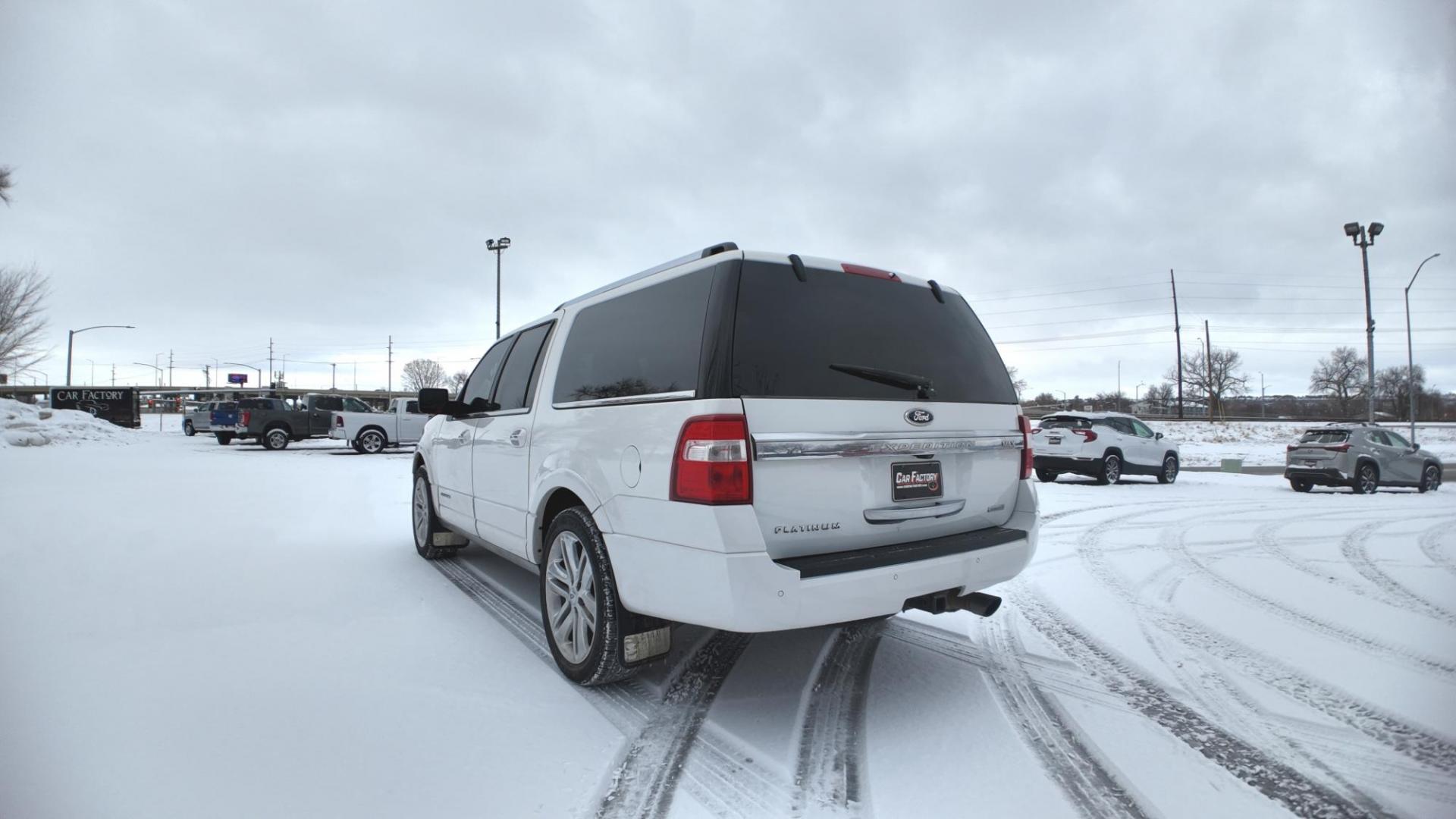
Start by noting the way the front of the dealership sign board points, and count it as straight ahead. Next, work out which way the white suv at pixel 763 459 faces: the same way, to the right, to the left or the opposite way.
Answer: the opposite way

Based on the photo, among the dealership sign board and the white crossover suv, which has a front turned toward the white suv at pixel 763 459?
the dealership sign board

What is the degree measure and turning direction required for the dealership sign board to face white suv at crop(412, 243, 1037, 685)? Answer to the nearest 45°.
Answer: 0° — it already faces it

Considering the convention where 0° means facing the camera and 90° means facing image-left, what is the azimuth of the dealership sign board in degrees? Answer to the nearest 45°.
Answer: approximately 0°

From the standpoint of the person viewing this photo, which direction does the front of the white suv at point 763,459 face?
facing away from the viewer and to the left of the viewer

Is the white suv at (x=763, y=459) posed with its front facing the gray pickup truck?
yes

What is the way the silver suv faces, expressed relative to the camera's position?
facing away from the viewer and to the right of the viewer

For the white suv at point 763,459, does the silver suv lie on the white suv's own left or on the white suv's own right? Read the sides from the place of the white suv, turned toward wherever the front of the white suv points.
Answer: on the white suv's own right

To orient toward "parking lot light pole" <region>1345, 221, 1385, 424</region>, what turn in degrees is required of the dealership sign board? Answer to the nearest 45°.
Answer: approximately 45° to its left

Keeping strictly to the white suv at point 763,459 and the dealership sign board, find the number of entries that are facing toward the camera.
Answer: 1
